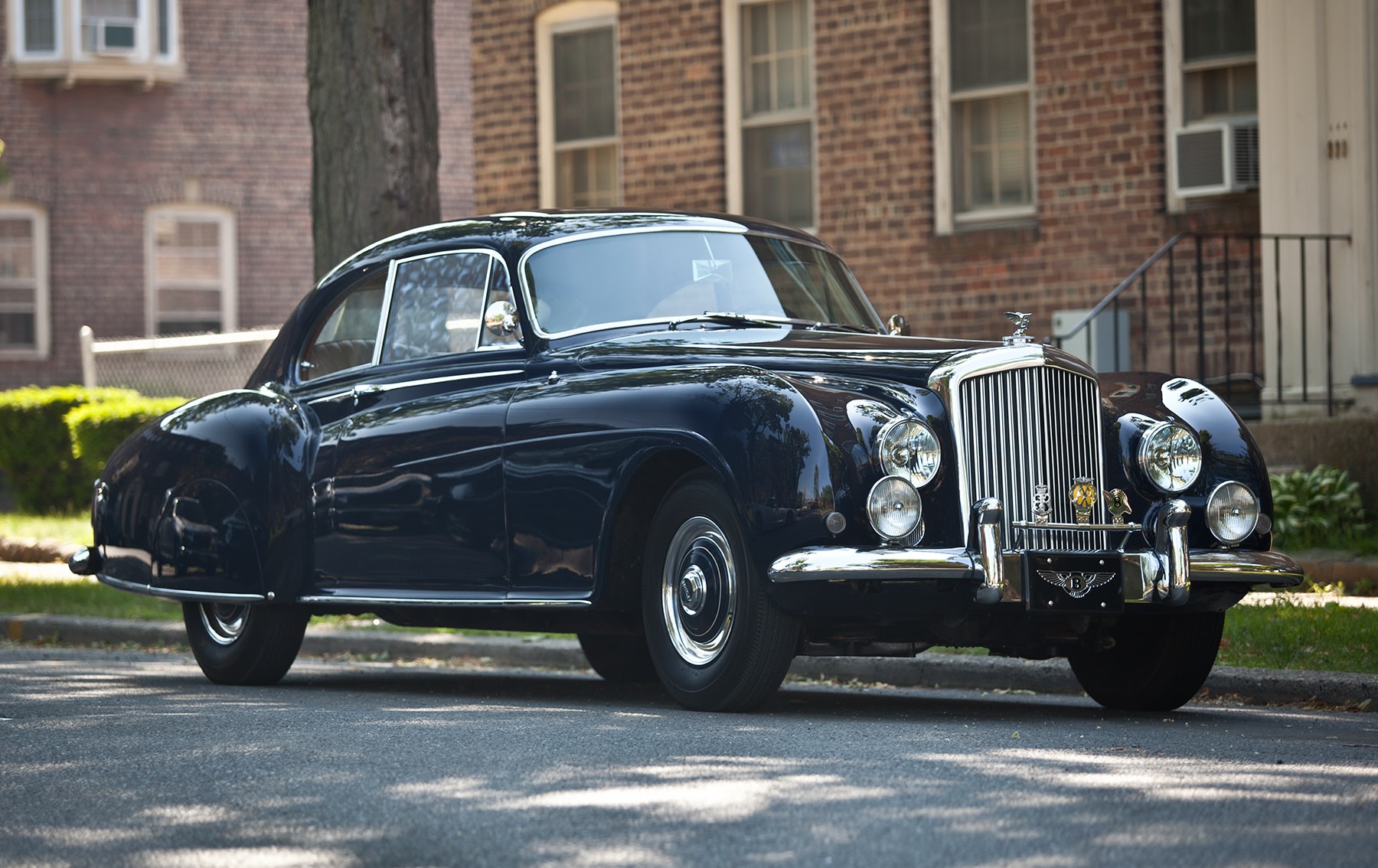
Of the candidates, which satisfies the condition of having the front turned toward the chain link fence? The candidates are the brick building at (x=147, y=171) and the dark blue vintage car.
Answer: the brick building

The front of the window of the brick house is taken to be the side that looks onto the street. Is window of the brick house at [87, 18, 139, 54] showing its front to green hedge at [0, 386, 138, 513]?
yes

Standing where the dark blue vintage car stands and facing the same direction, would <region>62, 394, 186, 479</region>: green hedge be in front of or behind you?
behind

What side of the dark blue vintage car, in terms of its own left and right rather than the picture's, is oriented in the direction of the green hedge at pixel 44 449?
back

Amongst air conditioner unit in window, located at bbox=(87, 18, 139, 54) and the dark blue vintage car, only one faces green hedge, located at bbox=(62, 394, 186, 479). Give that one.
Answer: the air conditioner unit in window

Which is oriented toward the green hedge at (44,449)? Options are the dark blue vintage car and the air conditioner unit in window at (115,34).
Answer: the air conditioner unit in window

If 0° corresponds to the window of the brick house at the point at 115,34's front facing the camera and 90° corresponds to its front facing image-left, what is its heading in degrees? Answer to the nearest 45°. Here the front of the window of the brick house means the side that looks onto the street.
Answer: approximately 0°

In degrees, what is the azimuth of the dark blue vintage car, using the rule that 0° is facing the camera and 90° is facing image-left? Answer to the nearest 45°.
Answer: approximately 315°
